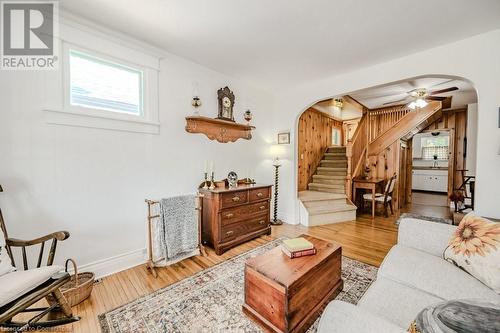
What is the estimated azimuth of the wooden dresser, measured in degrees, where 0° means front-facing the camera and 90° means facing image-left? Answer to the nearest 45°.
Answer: approximately 315°

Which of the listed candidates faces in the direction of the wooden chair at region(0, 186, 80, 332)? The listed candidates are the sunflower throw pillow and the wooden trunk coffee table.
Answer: the sunflower throw pillow

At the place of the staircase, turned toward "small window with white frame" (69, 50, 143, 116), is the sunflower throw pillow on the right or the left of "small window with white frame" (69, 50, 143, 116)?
left

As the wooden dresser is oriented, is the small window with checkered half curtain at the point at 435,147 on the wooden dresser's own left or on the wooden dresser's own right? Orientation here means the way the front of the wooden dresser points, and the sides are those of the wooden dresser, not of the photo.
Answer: on the wooden dresser's own left

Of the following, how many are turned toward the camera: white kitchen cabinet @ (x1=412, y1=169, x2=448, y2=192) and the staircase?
2

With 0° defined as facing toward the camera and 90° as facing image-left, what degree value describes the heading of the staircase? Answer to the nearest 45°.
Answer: approximately 0°

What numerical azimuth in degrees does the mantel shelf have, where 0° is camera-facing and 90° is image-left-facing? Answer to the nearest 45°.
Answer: approximately 315°

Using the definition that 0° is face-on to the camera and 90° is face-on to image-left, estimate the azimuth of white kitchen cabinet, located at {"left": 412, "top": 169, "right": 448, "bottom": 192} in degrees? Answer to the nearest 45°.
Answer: approximately 0°
